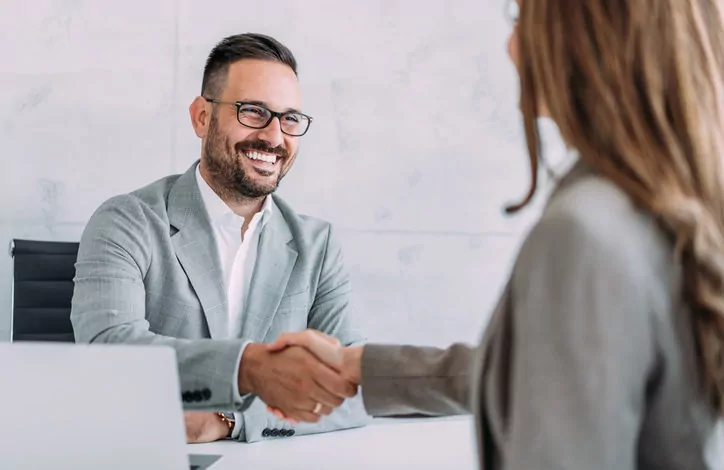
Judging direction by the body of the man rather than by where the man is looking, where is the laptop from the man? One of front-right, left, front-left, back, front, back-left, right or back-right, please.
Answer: front-right

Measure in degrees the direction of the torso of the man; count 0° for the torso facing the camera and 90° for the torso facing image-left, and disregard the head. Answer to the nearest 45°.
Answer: approximately 315°

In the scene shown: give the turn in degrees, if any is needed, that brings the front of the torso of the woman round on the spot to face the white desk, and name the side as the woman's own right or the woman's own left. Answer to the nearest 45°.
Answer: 0° — they already face it

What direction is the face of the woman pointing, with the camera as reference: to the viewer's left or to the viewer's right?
to the viewer's left

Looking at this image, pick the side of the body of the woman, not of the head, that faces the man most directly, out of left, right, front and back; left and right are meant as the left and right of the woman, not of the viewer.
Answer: front

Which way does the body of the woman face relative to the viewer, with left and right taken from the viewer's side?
facing away from the viewer and to the left of the viewer

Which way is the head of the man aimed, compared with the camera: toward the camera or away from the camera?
toward the camera

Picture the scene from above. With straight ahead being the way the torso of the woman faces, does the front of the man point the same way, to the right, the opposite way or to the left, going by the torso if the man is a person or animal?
the opposite way
